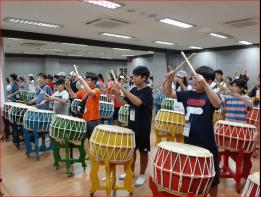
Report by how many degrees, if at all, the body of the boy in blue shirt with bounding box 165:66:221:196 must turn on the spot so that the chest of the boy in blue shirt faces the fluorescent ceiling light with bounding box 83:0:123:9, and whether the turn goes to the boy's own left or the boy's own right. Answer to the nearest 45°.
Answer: approximately 90° to the boy's own right

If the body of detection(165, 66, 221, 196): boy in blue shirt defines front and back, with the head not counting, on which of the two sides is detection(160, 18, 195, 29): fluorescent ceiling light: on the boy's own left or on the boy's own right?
on the boy's own right

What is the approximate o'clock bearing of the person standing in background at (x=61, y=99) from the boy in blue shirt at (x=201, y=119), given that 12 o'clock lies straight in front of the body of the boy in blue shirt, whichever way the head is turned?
The person standing in background is roughly at 3 o'clock from the boy in blue shirt.

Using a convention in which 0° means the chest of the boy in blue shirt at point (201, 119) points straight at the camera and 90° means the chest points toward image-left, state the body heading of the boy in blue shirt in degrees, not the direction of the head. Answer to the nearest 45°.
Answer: approximately 45°

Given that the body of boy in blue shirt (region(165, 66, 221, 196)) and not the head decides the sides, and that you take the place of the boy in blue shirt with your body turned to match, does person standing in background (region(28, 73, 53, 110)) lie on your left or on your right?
on your right

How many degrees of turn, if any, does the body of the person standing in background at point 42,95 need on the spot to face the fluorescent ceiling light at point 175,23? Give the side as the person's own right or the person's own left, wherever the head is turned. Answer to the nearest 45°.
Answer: approximately 135° to the person's own left

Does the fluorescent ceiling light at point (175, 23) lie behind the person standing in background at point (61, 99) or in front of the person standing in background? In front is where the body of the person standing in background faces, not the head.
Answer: behind
